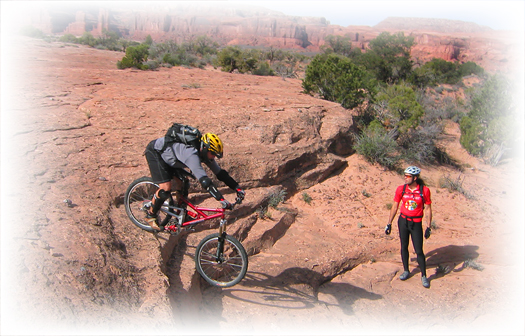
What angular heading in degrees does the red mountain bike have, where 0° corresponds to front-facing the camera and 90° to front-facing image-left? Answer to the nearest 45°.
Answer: approximately 270°

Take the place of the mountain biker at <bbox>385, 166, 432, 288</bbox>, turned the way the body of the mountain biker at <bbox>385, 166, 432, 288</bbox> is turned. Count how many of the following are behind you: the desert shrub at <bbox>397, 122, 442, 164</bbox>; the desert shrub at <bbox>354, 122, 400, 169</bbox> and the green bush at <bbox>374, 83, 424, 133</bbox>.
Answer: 3

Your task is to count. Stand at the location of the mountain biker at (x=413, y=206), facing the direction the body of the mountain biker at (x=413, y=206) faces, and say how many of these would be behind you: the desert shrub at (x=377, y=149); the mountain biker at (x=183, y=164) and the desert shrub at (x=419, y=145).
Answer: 2

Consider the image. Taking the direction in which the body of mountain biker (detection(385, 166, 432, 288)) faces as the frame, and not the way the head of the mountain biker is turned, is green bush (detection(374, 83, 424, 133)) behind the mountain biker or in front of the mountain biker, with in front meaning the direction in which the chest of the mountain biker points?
behind

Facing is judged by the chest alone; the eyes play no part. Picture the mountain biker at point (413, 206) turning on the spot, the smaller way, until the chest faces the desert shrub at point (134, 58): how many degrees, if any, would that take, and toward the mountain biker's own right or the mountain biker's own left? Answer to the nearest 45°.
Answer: approximately 135° to the mountain biker's own right

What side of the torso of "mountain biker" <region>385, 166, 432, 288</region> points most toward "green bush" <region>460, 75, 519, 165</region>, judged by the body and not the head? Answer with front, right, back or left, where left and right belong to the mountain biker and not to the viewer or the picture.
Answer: back

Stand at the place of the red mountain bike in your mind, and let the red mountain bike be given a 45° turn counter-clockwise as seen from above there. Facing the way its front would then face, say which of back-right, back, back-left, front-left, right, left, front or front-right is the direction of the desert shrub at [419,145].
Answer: front

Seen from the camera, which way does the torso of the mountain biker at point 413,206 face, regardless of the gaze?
toward the camera

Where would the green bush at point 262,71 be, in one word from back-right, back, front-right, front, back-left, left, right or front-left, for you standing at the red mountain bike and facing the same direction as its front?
left

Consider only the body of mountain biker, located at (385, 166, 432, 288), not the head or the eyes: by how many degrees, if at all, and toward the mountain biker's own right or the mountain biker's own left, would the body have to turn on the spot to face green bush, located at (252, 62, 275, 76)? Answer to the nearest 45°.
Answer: approximately 135° to the mountain biker's own right

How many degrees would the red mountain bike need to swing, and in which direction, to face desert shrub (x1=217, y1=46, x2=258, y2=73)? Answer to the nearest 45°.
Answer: approximately 90° to its left
